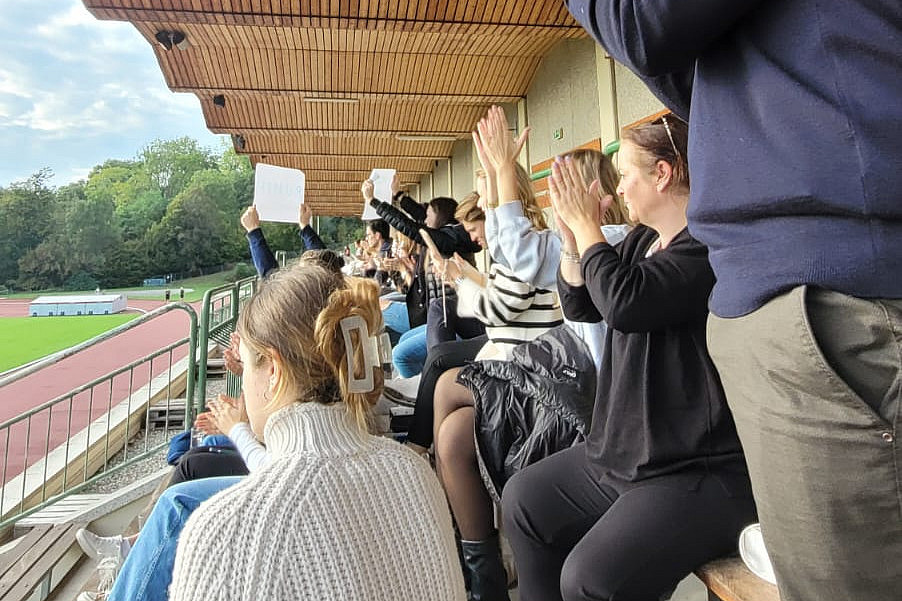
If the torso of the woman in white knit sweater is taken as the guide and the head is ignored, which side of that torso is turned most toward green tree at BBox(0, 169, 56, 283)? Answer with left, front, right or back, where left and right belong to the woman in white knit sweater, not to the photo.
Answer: front

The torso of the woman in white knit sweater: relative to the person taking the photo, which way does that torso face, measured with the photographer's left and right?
facing away from the viewer and to the left of the viewer

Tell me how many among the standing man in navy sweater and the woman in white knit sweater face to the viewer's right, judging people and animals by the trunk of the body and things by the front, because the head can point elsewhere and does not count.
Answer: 0

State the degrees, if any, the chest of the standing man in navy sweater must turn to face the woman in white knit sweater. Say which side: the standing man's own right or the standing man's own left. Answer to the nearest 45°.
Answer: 0° — they already face them

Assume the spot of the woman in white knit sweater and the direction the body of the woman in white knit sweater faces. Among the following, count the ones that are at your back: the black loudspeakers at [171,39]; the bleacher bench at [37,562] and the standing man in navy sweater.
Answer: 1

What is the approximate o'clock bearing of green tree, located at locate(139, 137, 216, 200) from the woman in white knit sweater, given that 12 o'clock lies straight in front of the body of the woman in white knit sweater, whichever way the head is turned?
The green tree is roughly at 1 o'clock from the woman in white knit sweater.

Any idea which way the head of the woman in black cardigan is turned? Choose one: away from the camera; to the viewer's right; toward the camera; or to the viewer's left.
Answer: to the viewer's left

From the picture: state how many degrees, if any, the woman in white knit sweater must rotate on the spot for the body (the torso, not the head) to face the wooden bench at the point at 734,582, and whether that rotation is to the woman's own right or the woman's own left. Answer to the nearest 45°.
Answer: approximately 135° to the woman's own right

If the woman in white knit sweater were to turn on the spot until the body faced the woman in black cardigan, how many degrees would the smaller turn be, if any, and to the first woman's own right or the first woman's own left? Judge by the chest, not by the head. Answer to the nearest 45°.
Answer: approximately 135° to the first woman's own right

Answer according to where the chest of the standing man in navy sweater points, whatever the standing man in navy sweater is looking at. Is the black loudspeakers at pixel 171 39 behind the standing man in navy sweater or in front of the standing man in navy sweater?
in front

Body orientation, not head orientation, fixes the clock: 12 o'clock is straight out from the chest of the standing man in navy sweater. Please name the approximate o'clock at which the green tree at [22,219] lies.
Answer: The green tree is roughly at 1 o'clock from the standing man in navy sweater.
